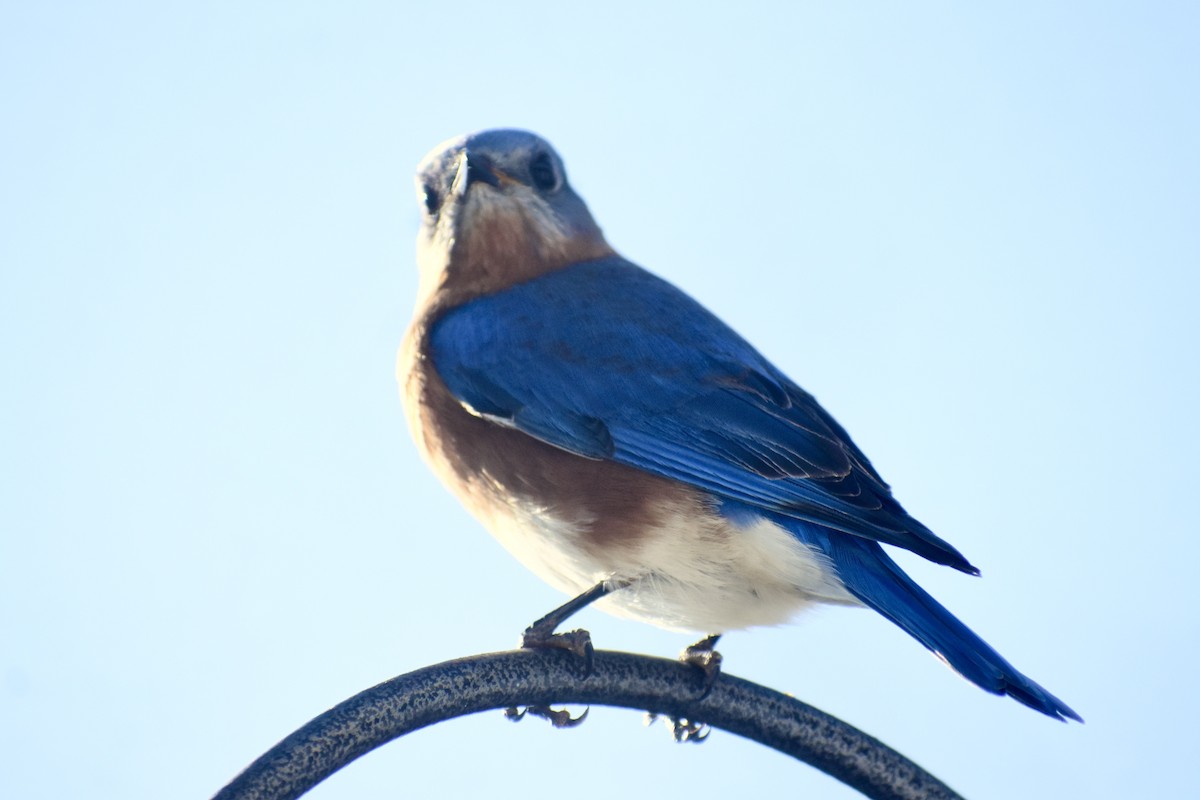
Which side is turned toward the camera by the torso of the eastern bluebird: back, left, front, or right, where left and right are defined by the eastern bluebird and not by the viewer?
left
